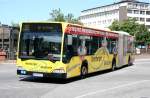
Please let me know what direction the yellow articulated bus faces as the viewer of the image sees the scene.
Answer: facing the viewer and to the left of the viewer
